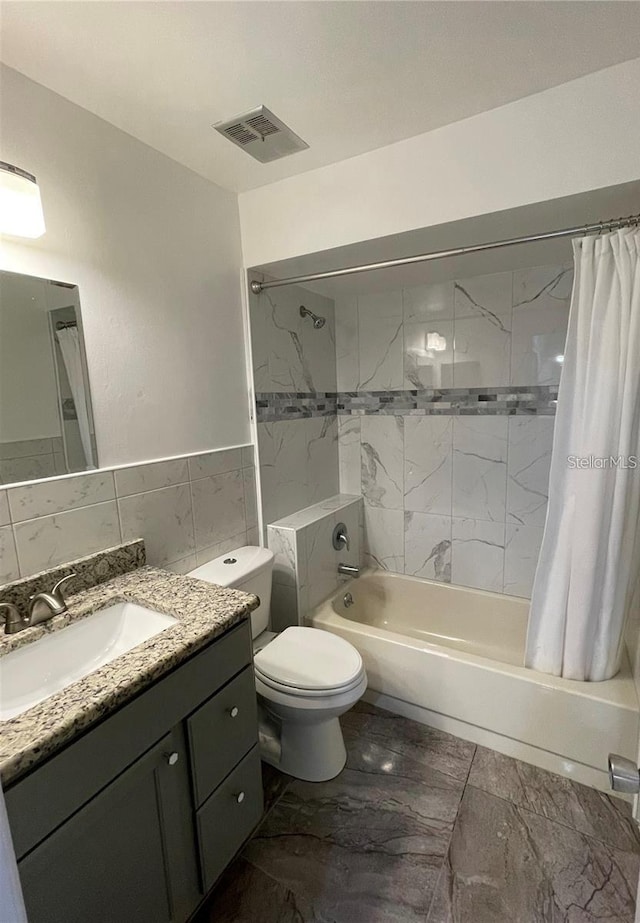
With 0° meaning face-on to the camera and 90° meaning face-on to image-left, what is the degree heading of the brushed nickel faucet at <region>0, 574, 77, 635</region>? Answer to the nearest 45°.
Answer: approximately 315°

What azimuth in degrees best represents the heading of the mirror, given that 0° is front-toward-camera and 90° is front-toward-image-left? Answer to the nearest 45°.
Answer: approximately 315°

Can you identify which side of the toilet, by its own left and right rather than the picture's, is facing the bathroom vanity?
right

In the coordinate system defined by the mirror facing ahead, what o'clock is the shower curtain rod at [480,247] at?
The shower curtain rod is roughly at 11 o'clock from the mirror.
